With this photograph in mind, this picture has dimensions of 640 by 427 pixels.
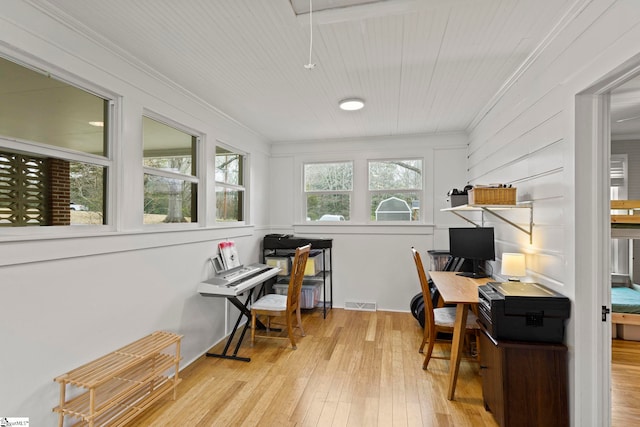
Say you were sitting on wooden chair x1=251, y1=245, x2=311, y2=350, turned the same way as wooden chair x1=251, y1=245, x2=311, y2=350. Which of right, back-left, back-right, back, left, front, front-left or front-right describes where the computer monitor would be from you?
back

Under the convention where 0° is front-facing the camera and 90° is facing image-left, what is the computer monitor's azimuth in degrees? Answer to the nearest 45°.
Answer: approximately 45°

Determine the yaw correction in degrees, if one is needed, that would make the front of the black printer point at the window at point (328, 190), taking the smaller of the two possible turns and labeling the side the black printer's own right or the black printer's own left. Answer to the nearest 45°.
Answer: approximately 45° to the black printer's own right

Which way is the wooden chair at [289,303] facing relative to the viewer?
to the viewer's left

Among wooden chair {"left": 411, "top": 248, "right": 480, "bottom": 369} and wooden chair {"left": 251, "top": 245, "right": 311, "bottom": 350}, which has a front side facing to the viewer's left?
wooden chair {"left": 251, "top": 245, "right": 311, "bottom": 350}

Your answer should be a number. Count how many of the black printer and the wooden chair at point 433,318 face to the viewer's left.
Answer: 1

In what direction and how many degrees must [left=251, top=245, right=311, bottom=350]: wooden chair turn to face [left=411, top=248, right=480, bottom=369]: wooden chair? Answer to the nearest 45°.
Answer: approximately 135° to its left

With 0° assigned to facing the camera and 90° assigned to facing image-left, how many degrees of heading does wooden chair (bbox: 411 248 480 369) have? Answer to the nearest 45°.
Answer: approximately 270°

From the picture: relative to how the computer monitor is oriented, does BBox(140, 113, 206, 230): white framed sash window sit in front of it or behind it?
in front

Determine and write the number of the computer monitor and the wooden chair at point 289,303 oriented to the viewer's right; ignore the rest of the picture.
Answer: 0

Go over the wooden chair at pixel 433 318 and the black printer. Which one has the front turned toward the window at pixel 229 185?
the black printer

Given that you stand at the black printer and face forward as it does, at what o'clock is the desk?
The desk is roughly at 1 o'clock from the black printer.

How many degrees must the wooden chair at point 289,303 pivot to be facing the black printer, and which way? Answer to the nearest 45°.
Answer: approximately 135° to its left

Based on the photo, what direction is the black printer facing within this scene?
to the viewer's left
